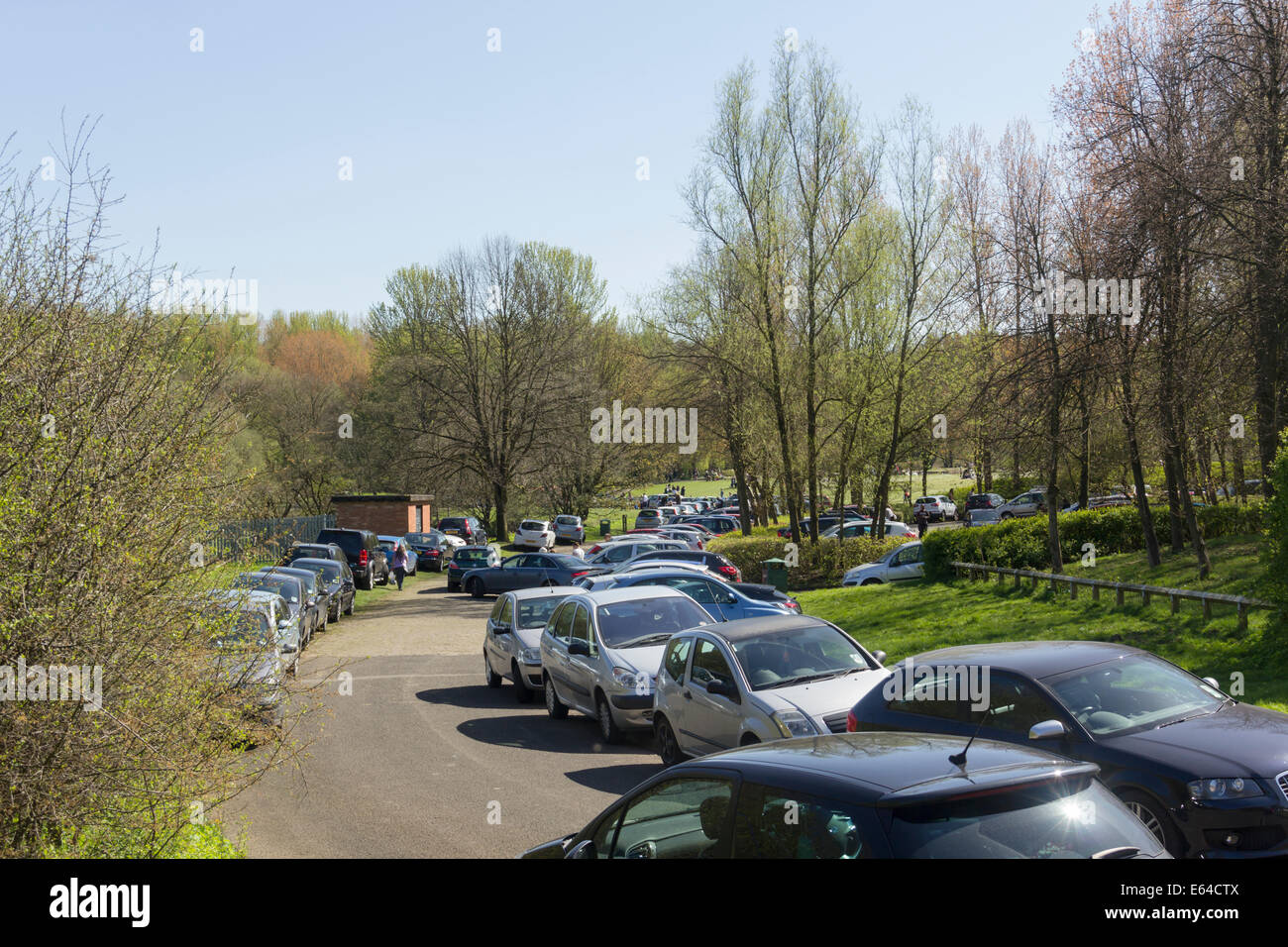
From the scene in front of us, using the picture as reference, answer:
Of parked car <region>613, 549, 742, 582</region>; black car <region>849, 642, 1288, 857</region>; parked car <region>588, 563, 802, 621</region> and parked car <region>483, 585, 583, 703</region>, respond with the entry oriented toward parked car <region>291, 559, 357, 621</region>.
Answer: parked car <region>613, 549, 742, 582</region>

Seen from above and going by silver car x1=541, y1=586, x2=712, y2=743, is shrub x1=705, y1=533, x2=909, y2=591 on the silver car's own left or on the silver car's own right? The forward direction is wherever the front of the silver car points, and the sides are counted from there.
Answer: on the silver car's own left

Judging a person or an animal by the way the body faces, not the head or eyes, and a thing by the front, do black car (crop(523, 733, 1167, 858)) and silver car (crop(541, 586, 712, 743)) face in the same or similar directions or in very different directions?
very different directions

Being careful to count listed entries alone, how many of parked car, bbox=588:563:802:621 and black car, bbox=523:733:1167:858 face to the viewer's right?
1

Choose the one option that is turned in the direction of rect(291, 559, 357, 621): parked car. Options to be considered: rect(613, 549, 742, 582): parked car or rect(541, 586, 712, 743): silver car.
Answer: rect(613, 549, 742, 582): parked car

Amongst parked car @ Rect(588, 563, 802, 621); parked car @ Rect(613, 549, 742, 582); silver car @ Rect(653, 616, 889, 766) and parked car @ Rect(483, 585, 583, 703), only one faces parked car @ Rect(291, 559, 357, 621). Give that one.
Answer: parked car @ Rect(613, 549, 742, 582)

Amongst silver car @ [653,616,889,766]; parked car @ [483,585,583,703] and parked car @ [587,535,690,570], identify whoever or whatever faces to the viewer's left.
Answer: parked car @ [587,535,690,570]

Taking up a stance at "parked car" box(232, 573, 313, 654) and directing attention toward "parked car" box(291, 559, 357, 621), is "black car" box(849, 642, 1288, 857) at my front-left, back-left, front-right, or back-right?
back-right

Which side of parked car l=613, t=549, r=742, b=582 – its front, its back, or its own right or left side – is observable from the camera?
left

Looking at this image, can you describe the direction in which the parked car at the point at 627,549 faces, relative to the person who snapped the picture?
facing to the left of the viewer

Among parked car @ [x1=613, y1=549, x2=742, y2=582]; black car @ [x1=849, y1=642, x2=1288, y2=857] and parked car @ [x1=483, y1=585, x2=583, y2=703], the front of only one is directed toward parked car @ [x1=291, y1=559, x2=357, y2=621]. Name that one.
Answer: parked car @ [x1=613, y1=549, x2=742, y2=582]
